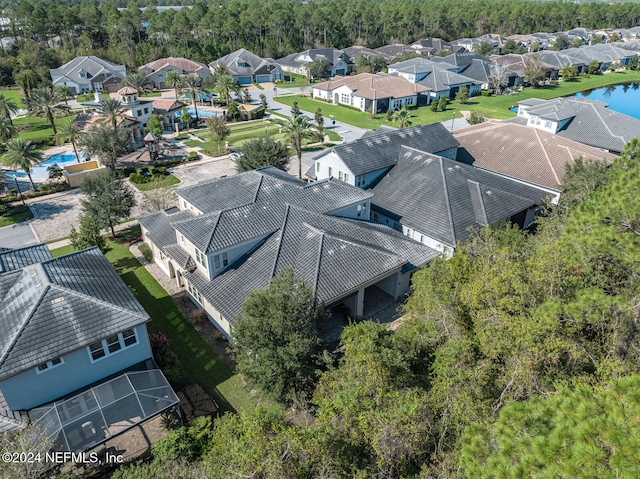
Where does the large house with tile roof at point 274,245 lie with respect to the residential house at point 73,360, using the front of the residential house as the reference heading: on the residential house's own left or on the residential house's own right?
on the residential house's own right

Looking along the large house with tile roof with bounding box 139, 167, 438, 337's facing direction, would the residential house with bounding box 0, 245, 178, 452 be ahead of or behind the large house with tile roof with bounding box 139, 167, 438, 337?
ahead

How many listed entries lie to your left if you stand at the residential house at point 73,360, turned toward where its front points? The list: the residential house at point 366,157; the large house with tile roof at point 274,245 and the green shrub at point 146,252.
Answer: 0

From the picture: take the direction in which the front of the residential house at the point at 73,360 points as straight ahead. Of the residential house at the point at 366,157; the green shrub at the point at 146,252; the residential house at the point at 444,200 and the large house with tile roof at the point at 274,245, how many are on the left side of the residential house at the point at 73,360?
0

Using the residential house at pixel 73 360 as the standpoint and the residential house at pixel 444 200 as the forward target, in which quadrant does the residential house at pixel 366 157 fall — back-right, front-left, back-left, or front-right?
front-left

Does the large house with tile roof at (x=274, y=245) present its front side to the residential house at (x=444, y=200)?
no

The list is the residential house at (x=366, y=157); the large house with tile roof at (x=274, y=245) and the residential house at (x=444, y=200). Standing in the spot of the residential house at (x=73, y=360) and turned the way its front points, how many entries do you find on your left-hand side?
0

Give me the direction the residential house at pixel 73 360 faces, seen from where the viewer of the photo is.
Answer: facing away from the viewer and to the left of the viewer

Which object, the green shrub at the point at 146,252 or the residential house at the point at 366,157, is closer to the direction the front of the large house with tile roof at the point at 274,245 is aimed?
the green shrub

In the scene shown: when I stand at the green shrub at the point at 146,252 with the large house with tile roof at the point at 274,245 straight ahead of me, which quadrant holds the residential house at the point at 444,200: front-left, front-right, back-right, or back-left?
front-left

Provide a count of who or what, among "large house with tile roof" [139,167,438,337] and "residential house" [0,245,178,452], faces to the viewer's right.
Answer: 0

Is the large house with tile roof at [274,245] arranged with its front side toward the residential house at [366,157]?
no
